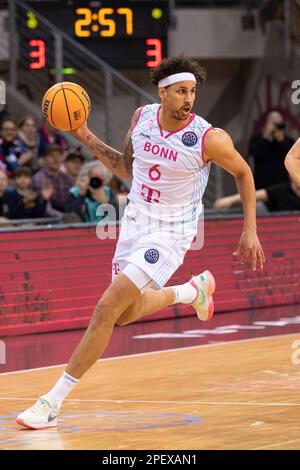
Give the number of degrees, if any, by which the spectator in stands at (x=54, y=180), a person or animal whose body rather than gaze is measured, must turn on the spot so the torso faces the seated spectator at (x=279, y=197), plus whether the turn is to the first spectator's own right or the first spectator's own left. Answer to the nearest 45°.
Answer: approximately 90° to the first spectator's own left

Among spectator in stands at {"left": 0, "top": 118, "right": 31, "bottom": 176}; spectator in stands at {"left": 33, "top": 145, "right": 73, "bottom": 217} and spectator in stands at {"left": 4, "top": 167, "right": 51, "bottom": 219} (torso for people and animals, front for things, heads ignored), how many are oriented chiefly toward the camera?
3

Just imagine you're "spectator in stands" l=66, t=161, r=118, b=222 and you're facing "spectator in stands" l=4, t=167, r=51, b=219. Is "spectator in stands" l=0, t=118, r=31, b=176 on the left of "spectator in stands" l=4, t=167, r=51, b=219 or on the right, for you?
right

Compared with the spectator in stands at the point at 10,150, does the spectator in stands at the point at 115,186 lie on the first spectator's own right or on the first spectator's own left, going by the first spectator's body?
on the first spectator's own left

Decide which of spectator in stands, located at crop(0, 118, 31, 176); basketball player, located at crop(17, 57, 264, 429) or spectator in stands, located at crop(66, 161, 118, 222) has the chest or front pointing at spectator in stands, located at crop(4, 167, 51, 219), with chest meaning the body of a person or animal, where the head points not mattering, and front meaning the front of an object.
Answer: spectator in stands, located at crop(0, 118, 31, 176)

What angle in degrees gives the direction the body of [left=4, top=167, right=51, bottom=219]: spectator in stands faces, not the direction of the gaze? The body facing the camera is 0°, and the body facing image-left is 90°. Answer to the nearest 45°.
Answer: approximately 0°
